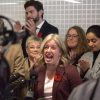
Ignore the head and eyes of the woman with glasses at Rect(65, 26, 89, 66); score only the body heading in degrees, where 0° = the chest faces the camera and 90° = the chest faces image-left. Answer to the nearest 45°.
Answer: approximately 45°

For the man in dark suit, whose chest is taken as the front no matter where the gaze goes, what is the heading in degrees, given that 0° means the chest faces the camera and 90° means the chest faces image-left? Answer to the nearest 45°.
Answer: approximately 45°

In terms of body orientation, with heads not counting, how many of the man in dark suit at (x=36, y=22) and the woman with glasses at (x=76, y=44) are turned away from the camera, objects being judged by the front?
0
